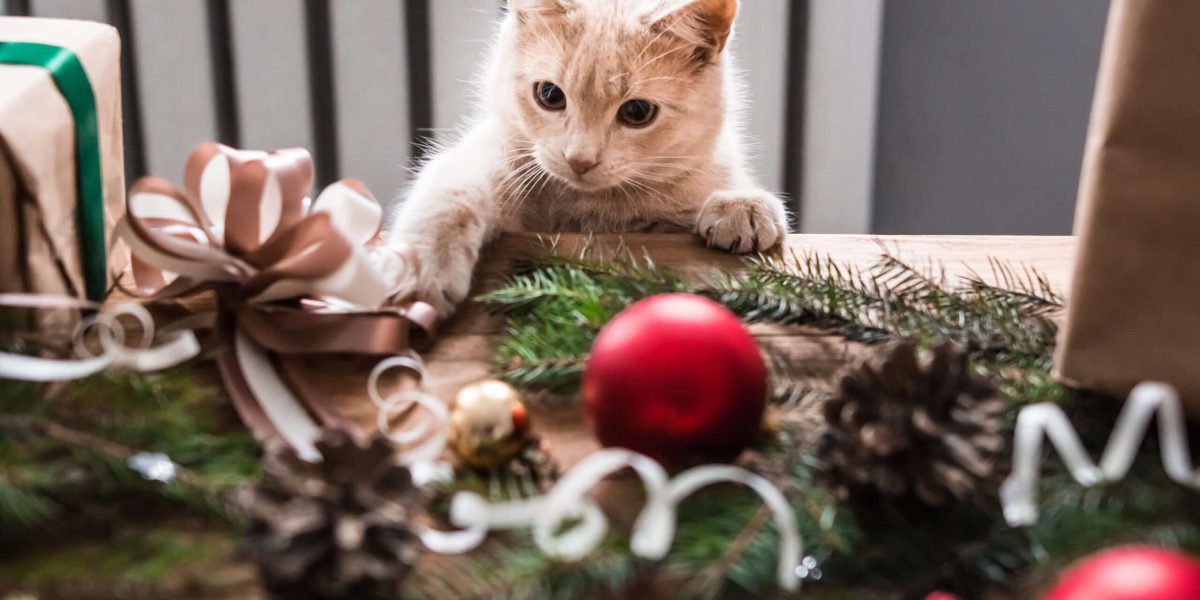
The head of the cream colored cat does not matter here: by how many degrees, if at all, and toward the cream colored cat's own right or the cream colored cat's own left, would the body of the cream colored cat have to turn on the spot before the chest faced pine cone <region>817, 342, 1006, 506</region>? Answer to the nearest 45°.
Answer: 0° — it already faces it

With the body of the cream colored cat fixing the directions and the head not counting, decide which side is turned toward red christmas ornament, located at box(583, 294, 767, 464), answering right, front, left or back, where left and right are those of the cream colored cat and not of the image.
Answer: front

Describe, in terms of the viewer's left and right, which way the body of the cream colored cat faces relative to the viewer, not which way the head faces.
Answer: facing the viewer

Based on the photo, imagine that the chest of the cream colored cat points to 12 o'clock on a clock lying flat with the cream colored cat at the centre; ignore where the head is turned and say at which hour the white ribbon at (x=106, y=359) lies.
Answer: The white ribbon is roughly at 1 o'clock from the cream colored cat.

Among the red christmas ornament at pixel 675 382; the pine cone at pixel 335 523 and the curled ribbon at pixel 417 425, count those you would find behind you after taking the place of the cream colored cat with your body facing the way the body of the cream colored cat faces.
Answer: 0

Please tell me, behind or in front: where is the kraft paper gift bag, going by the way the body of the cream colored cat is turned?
in front

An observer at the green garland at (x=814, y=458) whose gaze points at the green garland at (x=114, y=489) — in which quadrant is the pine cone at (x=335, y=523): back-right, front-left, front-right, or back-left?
front-left

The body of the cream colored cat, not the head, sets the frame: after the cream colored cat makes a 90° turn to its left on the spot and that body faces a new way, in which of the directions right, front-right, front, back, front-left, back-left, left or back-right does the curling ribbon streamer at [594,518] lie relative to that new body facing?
right

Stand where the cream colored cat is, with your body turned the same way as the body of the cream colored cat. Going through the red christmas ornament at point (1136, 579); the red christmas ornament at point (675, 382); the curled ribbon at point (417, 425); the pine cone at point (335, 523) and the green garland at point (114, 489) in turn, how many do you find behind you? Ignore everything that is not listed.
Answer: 0

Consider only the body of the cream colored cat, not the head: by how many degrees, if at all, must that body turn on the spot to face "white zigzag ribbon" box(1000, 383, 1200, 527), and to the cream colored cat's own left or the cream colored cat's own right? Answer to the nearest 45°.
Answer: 0° — it already faces it

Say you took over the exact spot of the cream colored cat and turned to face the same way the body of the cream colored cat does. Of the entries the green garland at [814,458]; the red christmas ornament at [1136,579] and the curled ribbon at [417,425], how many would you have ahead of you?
3

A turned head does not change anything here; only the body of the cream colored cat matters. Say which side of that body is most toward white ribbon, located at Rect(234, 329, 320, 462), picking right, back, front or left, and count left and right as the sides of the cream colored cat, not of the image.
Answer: front

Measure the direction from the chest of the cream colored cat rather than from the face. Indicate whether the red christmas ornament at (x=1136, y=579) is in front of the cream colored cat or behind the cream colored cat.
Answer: in front

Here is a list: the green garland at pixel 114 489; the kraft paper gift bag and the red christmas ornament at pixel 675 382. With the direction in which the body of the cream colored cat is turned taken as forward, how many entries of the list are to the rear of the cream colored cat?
0
